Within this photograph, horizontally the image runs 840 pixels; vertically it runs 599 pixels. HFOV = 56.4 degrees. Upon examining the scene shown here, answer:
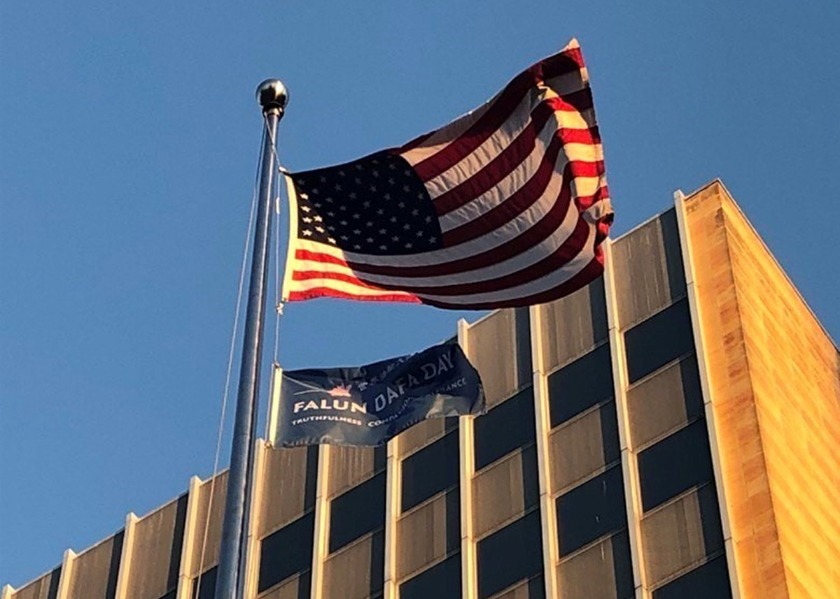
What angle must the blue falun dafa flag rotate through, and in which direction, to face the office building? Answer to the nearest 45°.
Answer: approximately 135° to its left

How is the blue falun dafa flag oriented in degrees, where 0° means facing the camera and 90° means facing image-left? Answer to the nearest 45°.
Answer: approximately 0°
